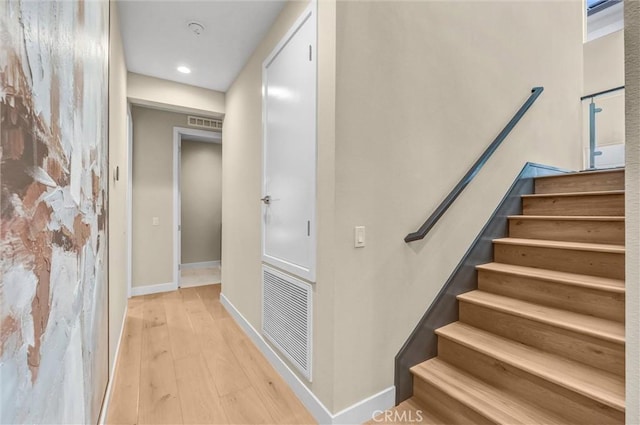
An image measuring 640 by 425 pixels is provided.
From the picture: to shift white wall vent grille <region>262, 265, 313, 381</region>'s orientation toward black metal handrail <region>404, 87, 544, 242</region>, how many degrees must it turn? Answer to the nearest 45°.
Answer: approximately 135° to its left

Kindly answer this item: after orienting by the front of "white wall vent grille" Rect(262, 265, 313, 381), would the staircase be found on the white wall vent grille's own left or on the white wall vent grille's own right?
on the white wall vent grille's own left
